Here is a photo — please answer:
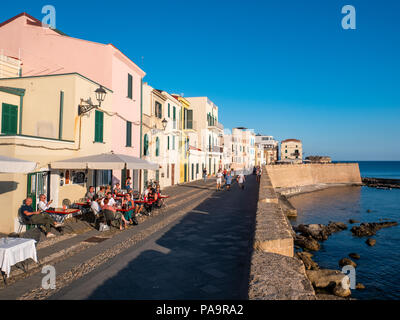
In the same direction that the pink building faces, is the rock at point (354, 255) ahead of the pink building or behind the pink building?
ahead

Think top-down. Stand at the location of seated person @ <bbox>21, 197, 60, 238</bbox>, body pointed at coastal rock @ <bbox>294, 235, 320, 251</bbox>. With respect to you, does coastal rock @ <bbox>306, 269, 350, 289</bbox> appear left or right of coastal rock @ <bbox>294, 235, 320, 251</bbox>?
right

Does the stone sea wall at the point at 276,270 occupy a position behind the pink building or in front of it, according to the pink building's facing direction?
in front

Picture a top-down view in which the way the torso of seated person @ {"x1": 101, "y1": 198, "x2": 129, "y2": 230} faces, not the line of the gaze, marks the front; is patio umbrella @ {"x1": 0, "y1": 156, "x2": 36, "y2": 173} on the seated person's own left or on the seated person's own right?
on the seated person's own right

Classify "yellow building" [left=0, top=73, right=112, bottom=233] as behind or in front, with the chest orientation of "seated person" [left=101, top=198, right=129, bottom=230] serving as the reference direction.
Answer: behind

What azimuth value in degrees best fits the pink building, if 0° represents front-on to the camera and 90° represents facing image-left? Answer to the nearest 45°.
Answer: approximately 315°

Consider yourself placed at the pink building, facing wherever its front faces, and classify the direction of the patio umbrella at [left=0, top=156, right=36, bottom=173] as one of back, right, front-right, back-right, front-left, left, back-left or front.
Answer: front-right
